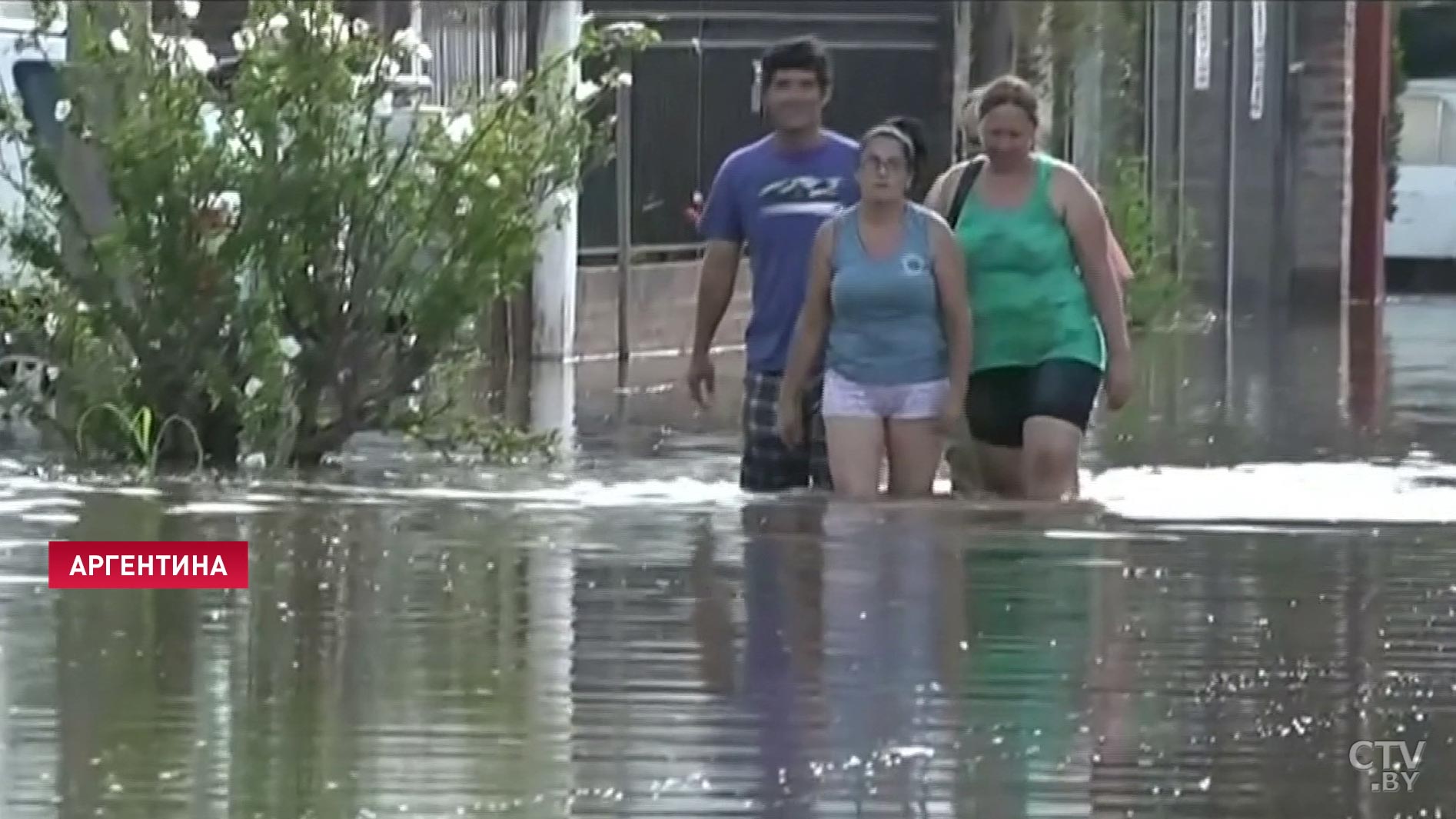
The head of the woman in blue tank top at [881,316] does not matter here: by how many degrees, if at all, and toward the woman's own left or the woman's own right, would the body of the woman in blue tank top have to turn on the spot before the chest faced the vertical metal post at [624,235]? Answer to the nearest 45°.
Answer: approximately 180°

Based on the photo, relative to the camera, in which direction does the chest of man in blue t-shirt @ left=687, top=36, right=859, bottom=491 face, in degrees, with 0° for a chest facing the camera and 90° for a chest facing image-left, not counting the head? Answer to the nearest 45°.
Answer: approximately 0°

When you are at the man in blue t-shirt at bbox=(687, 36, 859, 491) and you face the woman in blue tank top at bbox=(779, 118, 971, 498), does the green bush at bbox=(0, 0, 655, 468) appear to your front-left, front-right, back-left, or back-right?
back-right

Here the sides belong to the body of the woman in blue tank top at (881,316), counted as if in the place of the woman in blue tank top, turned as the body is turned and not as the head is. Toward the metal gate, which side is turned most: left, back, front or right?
back

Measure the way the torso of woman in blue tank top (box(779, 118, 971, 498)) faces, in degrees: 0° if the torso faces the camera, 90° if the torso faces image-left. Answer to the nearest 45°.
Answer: approximately 0°

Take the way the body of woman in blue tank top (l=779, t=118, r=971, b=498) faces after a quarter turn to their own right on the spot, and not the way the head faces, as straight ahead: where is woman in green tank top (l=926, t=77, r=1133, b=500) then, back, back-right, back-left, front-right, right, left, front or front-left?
back

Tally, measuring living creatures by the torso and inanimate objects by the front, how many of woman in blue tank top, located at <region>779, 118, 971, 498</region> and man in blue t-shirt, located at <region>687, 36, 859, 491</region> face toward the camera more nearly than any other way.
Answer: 2
